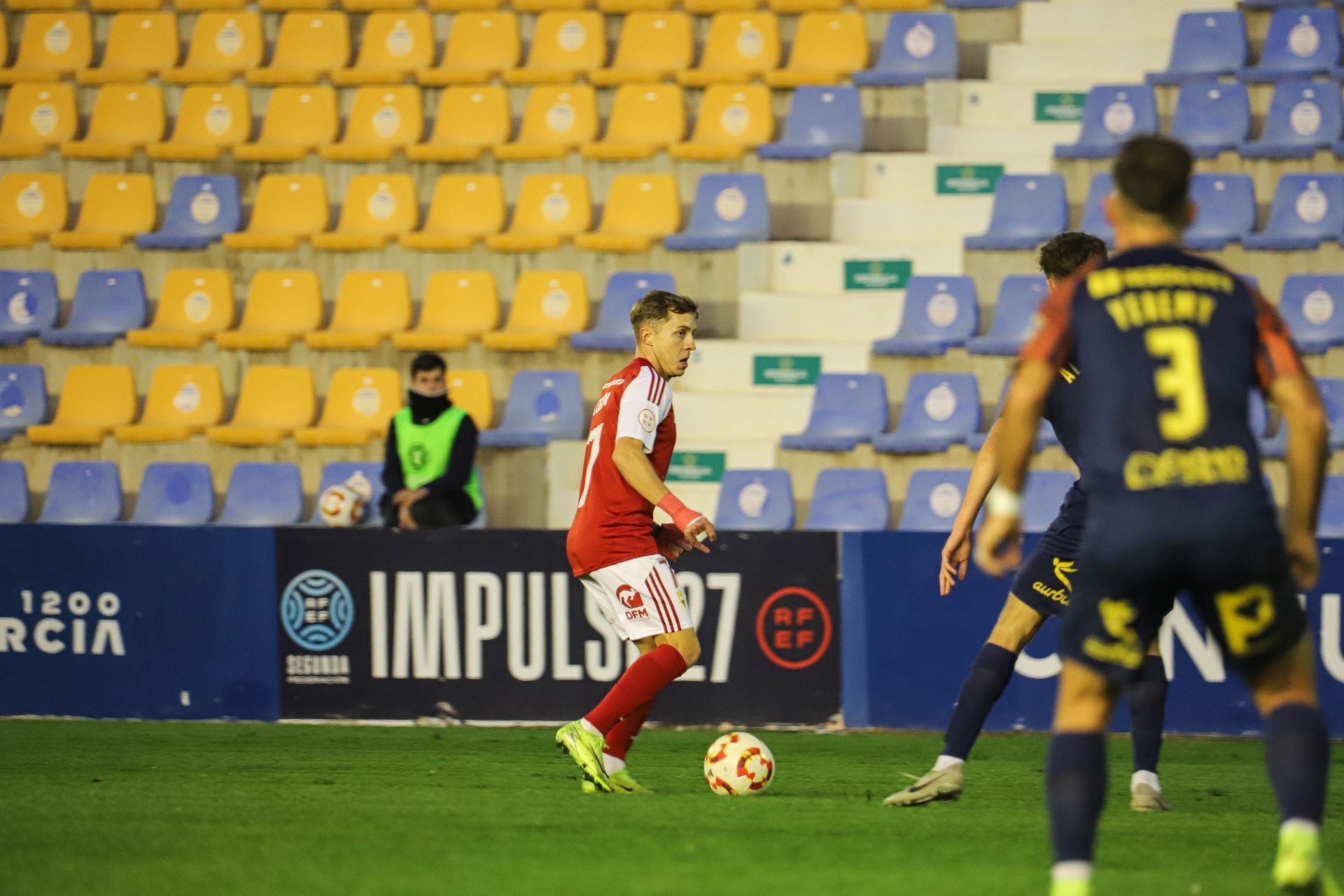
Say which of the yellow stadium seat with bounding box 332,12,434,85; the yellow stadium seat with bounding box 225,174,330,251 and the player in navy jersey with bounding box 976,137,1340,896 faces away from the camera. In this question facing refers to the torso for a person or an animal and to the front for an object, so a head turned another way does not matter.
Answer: the player in navy jersey

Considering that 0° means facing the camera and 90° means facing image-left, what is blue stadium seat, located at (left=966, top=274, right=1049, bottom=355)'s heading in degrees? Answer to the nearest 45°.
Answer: approximately 45°

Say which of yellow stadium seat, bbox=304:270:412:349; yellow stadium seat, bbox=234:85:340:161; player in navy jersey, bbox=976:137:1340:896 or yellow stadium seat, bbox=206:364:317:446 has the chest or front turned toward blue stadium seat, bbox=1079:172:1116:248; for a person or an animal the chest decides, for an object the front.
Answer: the player in navy jersey

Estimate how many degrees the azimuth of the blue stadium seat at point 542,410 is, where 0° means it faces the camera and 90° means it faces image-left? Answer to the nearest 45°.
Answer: approximately 45°

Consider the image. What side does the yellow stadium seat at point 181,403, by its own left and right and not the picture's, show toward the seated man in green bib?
left
